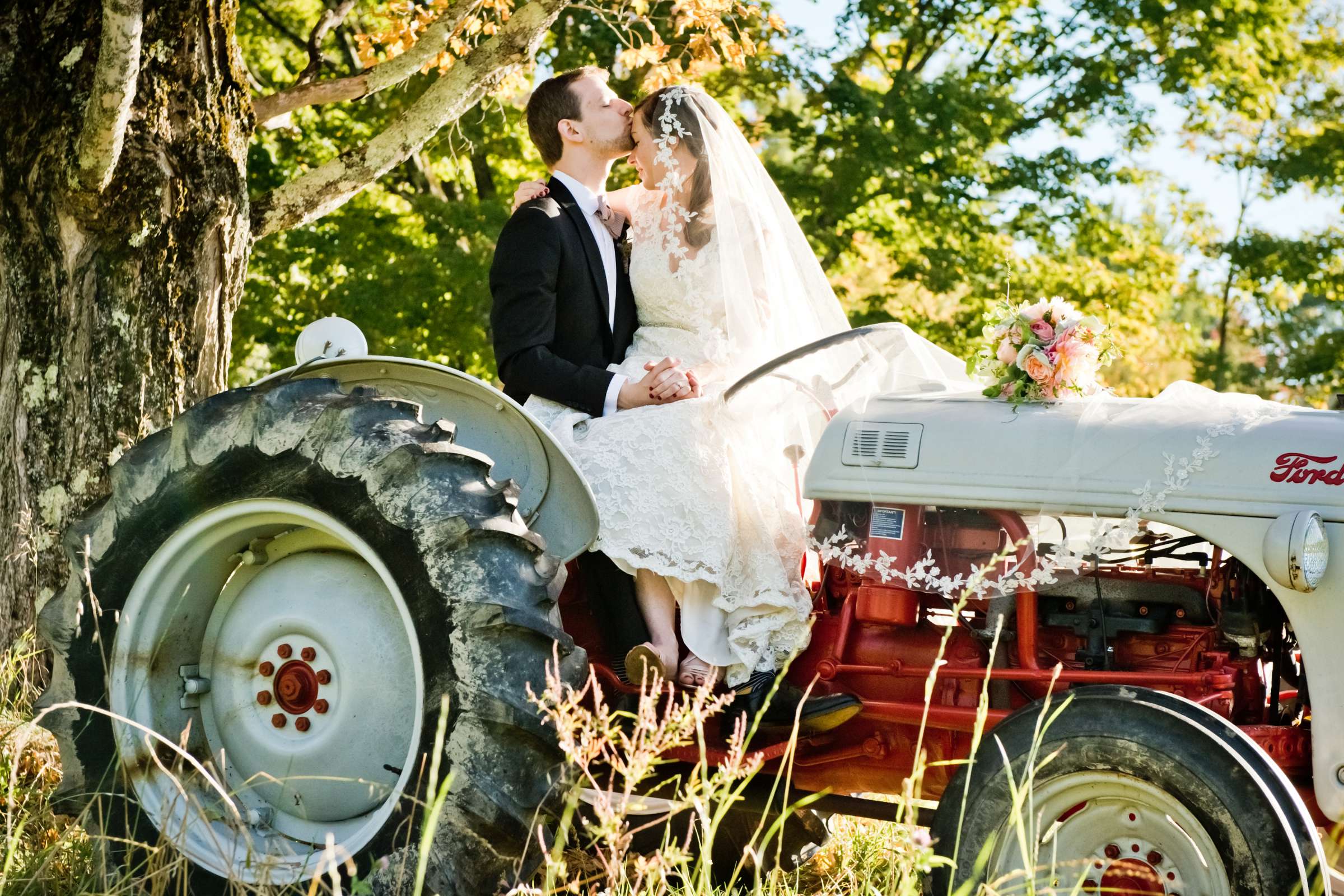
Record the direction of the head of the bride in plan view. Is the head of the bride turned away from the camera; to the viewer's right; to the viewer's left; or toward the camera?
to the viewer's left

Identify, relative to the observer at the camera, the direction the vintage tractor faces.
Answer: facing the viewer and to the right of the viewer

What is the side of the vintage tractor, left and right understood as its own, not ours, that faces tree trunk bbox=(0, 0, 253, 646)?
back

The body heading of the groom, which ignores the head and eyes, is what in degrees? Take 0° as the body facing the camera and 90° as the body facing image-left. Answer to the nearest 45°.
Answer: approximately 270°

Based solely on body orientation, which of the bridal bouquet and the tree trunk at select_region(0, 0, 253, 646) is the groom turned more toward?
the bridal bouquet

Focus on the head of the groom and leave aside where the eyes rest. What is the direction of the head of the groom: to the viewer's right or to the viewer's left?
to the viewer's right

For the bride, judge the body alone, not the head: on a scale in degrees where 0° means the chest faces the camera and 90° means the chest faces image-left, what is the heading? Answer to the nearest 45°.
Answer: approximately 45°
